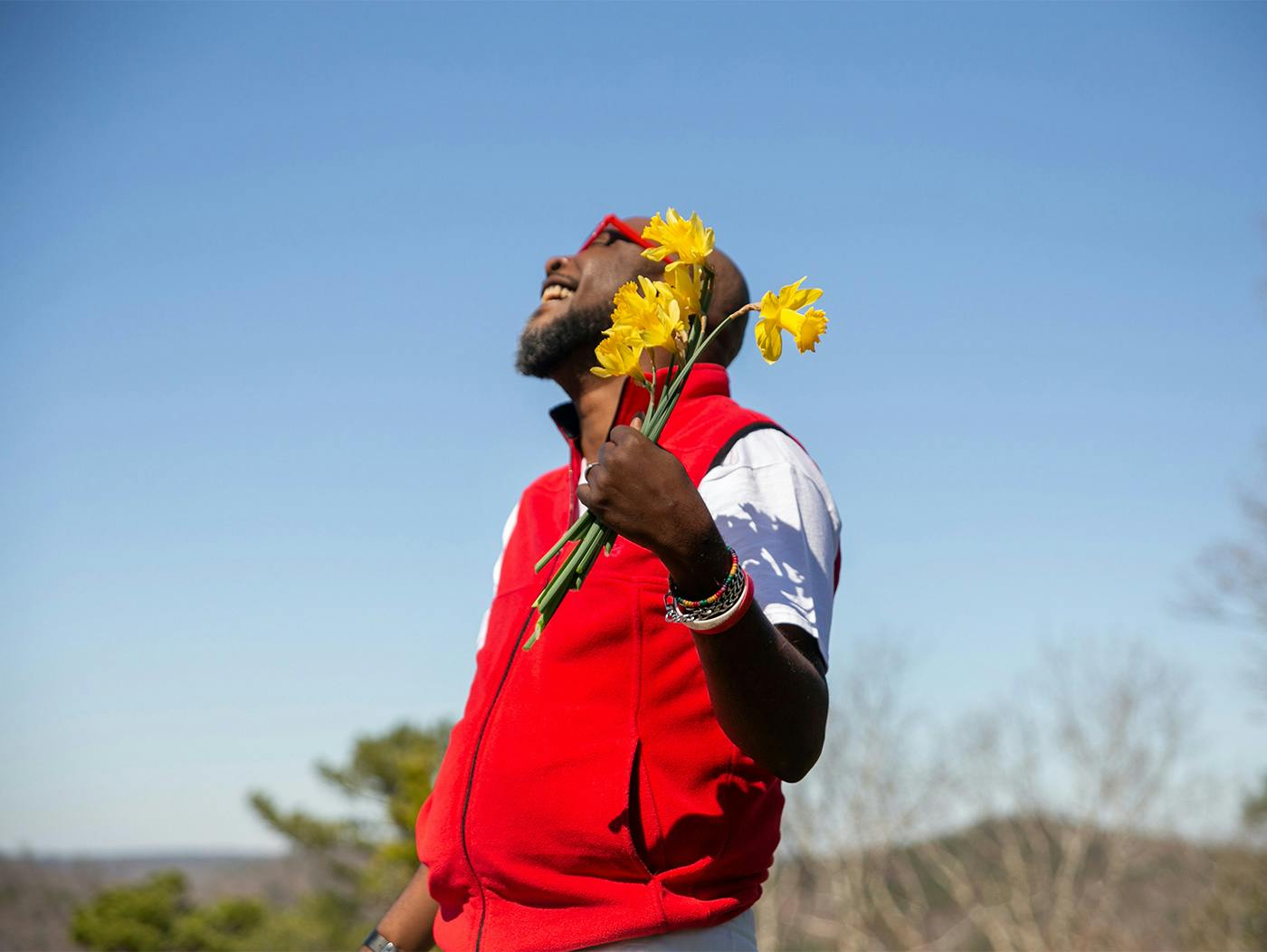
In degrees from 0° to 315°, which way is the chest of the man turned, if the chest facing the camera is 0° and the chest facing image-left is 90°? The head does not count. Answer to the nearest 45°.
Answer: approximately 45°

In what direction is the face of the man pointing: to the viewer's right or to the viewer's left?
to the viewer's left
